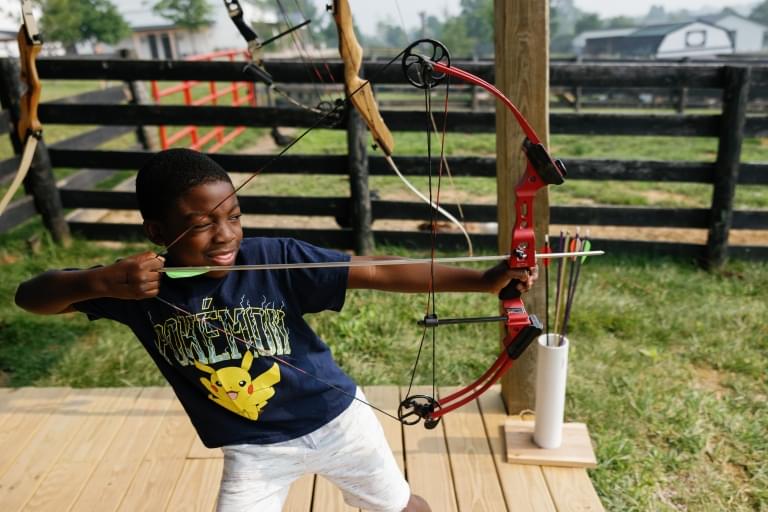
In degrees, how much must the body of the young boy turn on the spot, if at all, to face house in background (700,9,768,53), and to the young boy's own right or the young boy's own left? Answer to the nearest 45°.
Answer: approximately 135° to the young boy's own left

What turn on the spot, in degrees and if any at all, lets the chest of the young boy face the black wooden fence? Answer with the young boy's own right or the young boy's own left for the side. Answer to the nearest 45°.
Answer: approximately 135° to the young boy's own left

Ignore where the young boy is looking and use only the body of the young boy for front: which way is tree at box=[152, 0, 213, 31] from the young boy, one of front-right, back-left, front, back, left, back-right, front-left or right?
back

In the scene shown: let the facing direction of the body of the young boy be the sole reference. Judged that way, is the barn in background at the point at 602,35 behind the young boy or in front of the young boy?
behind

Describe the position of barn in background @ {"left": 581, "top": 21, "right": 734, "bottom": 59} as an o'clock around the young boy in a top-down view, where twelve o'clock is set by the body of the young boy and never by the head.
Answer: The barn in background is roughly at 7 o'clock from the young boy.

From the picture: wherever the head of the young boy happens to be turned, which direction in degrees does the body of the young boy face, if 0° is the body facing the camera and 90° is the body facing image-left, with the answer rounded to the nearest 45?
approximately 0°

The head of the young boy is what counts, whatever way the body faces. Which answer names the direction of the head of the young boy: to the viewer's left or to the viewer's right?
to the viewer's right

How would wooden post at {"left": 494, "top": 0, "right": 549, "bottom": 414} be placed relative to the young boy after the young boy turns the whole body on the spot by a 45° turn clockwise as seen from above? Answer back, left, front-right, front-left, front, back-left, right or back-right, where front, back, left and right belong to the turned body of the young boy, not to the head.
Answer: back

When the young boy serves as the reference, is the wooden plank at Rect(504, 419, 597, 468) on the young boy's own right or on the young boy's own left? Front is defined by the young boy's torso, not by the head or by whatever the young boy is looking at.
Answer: on the young boy's own left
